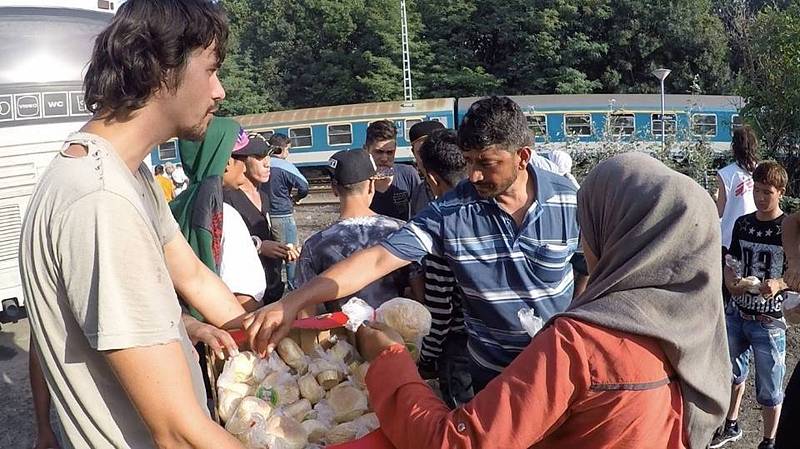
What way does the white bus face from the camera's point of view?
away from the camera

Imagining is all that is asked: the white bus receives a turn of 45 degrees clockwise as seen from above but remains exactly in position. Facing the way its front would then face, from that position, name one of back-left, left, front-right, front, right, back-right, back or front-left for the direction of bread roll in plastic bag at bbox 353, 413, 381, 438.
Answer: back-right

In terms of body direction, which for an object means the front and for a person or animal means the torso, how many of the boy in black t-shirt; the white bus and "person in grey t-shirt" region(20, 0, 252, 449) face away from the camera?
1

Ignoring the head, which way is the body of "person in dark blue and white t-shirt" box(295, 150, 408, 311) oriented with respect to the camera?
away from the camera

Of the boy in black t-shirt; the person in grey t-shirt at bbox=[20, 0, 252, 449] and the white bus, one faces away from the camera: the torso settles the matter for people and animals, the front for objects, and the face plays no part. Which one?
the white bus

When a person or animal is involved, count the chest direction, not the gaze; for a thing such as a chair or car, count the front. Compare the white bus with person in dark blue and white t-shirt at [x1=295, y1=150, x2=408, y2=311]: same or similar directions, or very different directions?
same or similar directions

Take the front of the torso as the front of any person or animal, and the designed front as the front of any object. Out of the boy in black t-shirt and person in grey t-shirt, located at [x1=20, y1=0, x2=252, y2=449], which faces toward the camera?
the boy in black t-shirt

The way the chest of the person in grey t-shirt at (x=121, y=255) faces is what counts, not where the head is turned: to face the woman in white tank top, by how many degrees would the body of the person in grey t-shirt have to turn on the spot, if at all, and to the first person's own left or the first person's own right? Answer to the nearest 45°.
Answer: approximately 45° to the first person's own left

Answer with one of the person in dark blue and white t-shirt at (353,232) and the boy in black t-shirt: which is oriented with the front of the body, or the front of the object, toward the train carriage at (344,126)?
the person in dark blue and white t-shirt

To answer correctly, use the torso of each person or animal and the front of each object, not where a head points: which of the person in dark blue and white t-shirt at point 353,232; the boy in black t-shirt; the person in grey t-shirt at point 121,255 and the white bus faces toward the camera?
the boy in black t-shirt

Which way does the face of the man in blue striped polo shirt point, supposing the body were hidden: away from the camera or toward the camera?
toward the camera

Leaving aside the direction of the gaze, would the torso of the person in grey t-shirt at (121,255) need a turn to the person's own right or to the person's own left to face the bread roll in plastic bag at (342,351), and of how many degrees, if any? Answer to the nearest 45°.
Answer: approximately 45° to the person's own left

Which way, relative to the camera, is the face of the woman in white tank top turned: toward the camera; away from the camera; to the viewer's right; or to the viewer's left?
away from the camera

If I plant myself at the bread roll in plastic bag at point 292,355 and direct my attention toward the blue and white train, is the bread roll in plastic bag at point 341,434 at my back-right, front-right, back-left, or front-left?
back-right

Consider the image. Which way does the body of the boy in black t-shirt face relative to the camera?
toward the camera

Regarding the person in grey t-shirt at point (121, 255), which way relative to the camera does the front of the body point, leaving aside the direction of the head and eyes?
to the viewer's right
